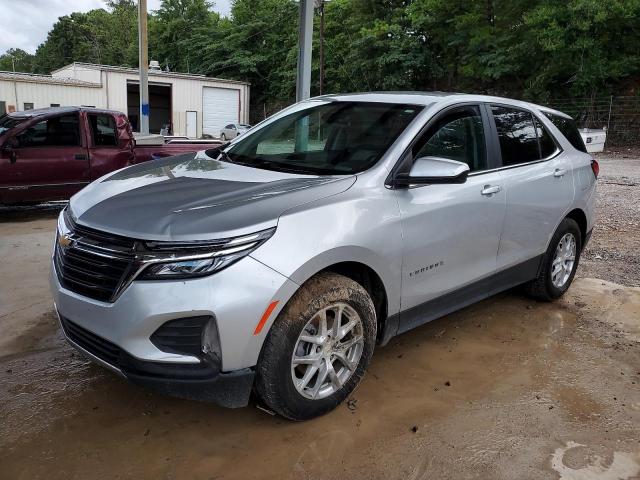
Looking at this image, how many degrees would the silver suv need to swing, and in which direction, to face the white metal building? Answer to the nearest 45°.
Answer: approximately 135° to its right

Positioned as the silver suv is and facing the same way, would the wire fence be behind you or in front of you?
behind

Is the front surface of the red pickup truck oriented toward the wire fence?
no

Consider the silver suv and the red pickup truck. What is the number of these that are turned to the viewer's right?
0

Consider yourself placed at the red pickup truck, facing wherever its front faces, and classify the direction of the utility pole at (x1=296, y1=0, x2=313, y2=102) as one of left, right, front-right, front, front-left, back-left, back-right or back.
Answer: back-left

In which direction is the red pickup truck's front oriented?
to the viewer's left

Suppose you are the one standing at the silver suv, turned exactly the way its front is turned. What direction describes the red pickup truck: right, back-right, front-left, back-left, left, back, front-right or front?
right

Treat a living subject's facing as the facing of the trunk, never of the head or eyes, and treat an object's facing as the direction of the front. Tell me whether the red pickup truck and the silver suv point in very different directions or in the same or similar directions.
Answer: same or similar directions

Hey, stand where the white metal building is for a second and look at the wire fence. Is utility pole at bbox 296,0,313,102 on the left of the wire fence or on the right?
right

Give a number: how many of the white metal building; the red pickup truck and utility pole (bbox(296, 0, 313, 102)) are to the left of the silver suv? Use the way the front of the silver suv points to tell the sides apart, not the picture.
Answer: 0

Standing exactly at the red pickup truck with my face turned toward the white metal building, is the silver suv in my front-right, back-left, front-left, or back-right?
back-right

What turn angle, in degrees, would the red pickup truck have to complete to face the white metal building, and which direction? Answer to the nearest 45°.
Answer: approximately 90° to its right

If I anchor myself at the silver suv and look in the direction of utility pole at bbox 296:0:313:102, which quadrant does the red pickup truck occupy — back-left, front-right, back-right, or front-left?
front-left

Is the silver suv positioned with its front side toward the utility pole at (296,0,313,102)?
no
